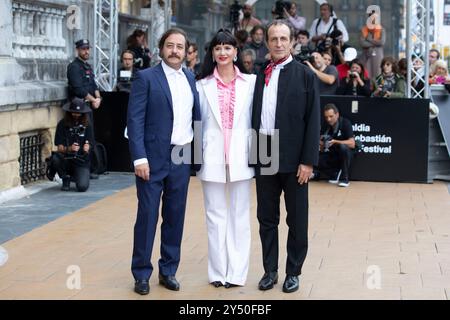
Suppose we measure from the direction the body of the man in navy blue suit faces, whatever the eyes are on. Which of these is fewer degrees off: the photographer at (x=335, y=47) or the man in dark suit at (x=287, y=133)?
the man in dark suit

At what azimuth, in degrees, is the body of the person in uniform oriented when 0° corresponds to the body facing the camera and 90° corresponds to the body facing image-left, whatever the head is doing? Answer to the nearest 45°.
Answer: approximately 315°

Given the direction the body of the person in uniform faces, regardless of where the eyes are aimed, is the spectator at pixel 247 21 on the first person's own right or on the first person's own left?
on the first person's own left

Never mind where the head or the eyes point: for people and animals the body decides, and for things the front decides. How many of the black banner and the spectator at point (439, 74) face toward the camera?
2

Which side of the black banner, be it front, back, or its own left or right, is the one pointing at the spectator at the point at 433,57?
back

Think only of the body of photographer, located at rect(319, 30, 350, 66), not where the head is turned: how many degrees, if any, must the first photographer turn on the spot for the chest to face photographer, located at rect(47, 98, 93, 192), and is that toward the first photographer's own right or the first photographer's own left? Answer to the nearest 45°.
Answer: approximately 45° to the first photographer's own right

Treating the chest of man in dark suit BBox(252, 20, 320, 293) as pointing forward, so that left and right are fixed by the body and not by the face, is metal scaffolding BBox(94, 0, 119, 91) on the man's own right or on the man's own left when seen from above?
on the man's own right
